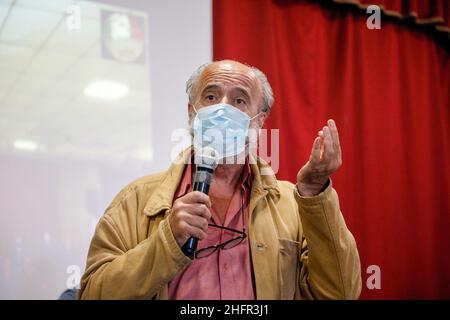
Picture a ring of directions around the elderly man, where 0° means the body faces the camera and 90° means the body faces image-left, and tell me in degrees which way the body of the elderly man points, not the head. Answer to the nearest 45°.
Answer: approximately 0°
